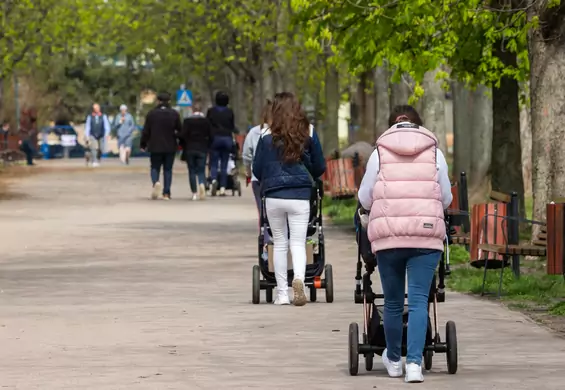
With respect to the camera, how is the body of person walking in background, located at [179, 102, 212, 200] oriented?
away from the camera

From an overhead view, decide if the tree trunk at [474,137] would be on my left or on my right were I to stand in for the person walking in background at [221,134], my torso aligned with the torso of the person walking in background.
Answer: on my right

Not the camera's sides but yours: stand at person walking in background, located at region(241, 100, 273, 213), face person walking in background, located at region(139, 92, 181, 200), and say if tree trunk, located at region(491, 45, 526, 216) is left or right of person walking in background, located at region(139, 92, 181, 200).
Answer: right

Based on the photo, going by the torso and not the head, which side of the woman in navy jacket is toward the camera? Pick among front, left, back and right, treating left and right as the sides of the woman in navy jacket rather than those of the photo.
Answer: back

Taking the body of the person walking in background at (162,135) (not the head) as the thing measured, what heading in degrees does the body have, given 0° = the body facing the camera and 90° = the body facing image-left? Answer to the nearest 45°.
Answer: approximately 180°

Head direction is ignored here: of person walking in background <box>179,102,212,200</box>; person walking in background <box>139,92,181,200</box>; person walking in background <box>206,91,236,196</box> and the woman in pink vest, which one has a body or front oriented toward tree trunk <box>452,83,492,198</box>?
the woman in pink vest

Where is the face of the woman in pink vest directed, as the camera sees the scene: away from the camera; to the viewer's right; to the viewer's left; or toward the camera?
away from the camera

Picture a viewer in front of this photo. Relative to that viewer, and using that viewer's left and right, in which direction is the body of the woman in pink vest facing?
facing away from the viewer

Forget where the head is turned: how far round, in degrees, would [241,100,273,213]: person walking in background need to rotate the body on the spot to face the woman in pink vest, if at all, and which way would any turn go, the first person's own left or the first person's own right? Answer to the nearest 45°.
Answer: approximately 180°

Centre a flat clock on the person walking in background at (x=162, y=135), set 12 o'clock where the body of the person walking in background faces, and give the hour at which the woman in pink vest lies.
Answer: The woman in pink vest is roughly at 6 o'clock from the person walking in background.
